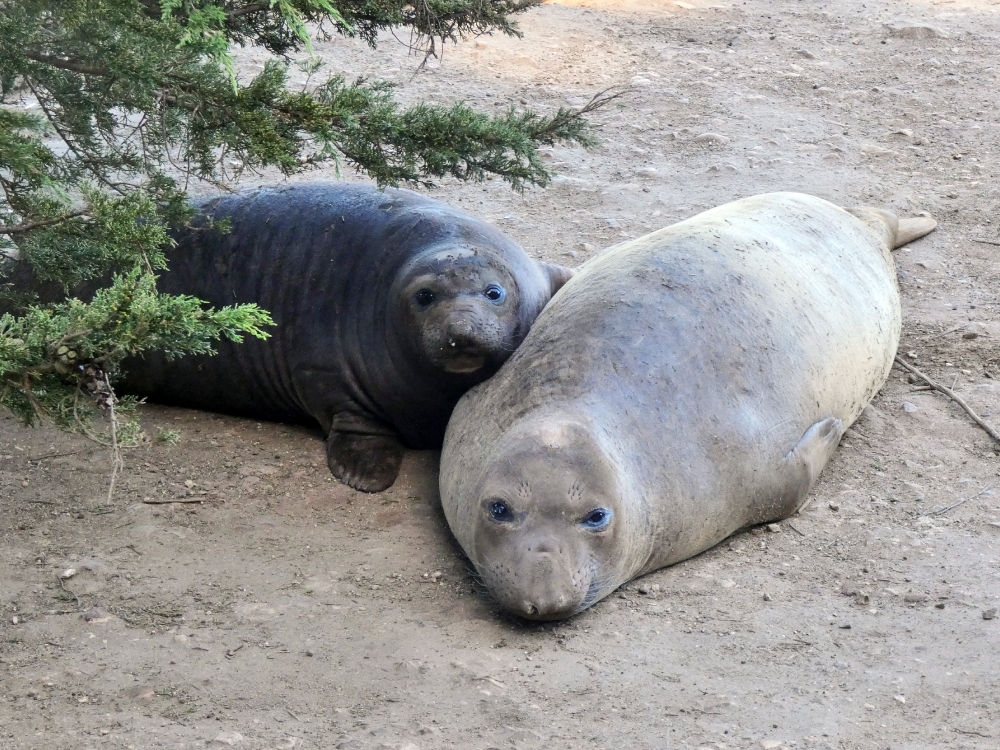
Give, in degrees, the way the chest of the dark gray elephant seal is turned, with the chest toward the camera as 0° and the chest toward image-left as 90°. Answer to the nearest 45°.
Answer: approximately 315°

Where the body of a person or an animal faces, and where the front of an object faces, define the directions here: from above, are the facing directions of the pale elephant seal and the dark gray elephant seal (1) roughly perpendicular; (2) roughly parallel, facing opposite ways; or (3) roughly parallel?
roughly perpendicular

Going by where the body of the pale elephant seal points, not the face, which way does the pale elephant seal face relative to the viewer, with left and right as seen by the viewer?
facing the viewer and to the left of the viewer

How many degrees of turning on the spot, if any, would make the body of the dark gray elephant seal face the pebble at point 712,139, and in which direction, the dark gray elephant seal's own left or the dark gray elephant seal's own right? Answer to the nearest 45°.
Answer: approximately 90° to the dark gray elephant seal's own left

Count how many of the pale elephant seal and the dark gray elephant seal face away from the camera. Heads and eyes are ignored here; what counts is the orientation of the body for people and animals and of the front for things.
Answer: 0

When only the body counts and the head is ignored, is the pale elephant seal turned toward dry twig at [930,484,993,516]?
no

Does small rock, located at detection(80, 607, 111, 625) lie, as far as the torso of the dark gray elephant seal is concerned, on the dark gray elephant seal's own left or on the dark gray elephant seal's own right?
on the dark gray elephant seal's own right

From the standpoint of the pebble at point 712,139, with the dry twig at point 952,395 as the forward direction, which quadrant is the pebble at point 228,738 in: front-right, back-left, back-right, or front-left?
front-right

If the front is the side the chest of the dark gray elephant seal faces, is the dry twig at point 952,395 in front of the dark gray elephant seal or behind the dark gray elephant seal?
in front

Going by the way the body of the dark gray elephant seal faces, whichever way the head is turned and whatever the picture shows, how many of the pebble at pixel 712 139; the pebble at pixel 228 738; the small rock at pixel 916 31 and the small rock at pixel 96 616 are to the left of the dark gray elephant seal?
2

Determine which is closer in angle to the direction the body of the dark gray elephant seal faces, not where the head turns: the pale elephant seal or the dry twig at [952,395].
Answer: the pale elephant seal

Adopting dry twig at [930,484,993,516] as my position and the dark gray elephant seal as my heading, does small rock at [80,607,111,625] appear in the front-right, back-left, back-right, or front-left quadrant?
front-left

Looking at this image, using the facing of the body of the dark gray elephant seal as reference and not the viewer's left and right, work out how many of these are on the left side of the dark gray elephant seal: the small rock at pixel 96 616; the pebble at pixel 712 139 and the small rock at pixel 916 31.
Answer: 2

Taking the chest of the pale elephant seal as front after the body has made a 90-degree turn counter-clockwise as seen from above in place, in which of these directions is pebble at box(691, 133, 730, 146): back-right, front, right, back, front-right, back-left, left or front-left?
back-left

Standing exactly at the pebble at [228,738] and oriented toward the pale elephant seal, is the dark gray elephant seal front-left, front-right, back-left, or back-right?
front-left

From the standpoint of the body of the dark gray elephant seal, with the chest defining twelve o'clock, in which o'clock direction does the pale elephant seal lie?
The pale elephant seal is roughly at 12 o'clock from the dark gray elephant seal.
